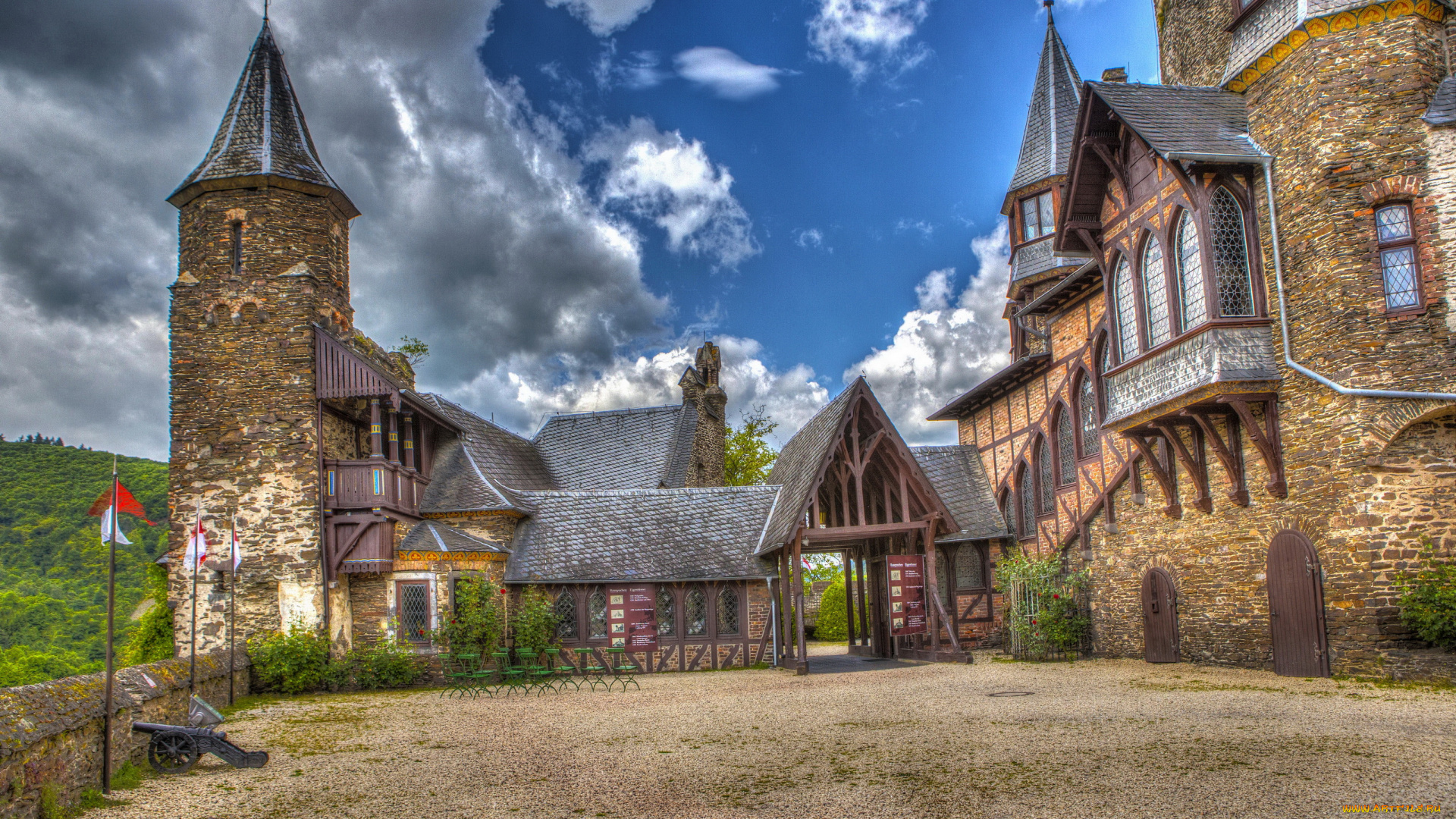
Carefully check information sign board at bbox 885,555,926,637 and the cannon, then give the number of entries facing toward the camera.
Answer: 1

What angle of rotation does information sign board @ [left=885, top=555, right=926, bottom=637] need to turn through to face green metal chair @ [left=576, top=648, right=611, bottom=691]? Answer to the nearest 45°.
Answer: approximately 90° to its right

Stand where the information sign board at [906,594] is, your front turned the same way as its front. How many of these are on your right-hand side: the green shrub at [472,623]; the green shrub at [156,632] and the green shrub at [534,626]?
3

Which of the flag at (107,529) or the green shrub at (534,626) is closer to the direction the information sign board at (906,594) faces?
the flag

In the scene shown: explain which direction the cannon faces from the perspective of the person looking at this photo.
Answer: facing to the left of the viewer

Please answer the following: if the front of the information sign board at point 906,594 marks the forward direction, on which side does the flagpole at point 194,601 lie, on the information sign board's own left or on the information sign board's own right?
on the information sign board's own right

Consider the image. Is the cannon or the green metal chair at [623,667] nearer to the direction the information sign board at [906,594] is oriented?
the cannon

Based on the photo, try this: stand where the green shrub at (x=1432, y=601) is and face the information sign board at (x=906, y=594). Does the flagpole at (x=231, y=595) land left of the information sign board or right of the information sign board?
left

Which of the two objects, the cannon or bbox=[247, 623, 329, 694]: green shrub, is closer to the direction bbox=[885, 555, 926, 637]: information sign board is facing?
the cannon

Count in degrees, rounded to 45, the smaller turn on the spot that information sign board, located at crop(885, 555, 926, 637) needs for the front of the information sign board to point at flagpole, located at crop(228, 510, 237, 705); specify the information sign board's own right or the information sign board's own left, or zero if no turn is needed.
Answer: approximately 90° to the information sign board's own right

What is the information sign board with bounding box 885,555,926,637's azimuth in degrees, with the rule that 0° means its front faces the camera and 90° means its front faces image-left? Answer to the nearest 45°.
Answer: approximately 0°

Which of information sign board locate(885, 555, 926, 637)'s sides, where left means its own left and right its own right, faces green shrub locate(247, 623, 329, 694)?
right

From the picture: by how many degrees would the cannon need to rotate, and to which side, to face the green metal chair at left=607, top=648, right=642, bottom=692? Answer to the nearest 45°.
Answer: approximately 135° to its right

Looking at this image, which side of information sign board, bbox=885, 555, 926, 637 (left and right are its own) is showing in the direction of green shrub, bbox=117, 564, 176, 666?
right
